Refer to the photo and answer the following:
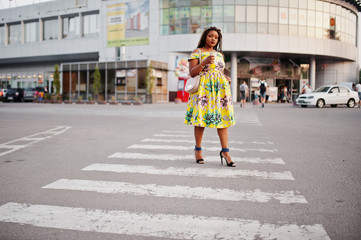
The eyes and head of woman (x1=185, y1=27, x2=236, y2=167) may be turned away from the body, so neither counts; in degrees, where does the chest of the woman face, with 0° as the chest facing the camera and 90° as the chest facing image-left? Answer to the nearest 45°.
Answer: approximately 315°

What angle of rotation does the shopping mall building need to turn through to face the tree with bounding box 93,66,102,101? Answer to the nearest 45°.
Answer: approximately 45° to its right

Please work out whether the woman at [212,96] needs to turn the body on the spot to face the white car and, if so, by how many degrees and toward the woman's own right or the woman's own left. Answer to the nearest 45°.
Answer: approximately 135° to the woman's own left

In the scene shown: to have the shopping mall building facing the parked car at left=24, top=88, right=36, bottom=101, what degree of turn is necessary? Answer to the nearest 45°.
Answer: approximately 90° to its right

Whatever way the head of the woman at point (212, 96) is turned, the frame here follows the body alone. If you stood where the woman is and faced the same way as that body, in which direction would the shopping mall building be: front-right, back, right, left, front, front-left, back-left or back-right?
back-left

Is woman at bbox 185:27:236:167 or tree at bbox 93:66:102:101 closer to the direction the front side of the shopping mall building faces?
the woman

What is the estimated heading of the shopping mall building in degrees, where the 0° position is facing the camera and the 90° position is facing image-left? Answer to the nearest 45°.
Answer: approximately 0°

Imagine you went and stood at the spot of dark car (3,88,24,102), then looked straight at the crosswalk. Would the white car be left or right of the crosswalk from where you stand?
left
